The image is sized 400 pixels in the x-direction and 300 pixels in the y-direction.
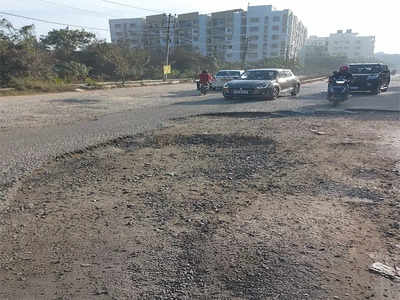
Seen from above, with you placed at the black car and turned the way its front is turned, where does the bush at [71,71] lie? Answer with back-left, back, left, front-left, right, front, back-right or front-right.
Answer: right

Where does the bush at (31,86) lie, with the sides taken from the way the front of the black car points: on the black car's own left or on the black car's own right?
on the black car's own right

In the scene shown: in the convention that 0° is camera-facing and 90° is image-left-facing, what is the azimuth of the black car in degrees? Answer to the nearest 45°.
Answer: approximately 45°

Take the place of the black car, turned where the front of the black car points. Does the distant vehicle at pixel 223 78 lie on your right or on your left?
on your right

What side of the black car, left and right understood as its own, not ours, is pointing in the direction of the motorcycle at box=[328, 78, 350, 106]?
left

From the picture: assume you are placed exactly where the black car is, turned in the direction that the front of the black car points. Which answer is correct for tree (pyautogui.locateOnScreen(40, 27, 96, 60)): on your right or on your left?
on your right

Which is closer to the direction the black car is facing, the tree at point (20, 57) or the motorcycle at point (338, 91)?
the tree

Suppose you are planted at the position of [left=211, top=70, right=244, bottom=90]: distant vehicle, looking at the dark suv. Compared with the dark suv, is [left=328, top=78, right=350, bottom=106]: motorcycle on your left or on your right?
right
